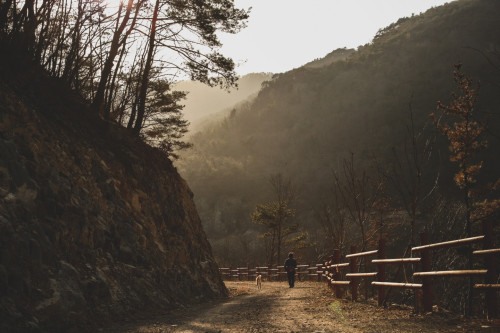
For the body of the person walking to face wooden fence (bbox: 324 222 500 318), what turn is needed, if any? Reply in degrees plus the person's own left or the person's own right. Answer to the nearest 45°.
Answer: approximately 180°

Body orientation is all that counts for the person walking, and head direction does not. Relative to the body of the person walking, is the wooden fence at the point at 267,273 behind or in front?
in front

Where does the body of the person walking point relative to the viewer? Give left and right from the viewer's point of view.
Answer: facing away from the viewer
